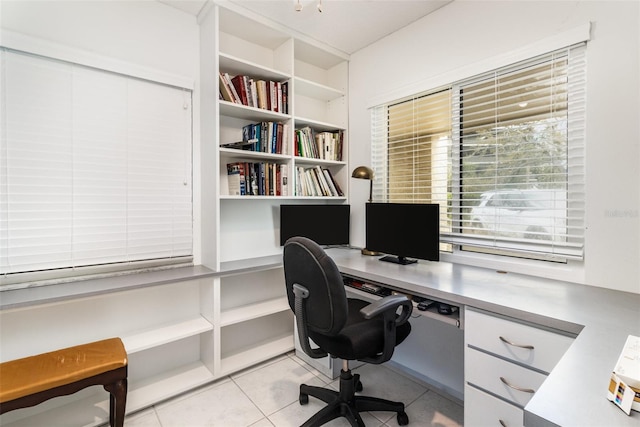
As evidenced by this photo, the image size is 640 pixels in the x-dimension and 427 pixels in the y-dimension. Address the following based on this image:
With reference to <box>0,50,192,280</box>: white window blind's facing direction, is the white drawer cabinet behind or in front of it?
in front

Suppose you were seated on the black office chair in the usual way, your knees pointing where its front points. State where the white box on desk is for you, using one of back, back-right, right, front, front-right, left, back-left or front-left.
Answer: right

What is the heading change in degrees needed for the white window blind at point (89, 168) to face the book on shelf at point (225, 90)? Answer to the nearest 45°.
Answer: approximately 45° to its left

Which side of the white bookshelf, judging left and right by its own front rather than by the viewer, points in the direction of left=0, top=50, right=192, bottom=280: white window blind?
right

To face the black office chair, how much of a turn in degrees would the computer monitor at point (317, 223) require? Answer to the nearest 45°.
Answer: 0° — it already faces it

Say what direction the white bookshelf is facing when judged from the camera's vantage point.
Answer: facing the viewer and to the right of the viewer

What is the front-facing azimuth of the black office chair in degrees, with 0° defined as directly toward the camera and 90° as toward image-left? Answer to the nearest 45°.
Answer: approximately 225°

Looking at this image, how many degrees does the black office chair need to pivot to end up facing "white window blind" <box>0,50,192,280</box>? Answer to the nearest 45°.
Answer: approximately 135° to its left

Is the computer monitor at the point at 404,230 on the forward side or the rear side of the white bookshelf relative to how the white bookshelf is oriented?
on the forward side

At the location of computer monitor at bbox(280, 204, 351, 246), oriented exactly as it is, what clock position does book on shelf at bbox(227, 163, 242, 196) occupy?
The book on shelf is roughly at 2 o'clock from the computer monitor.

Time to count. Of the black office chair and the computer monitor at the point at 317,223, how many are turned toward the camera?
1
